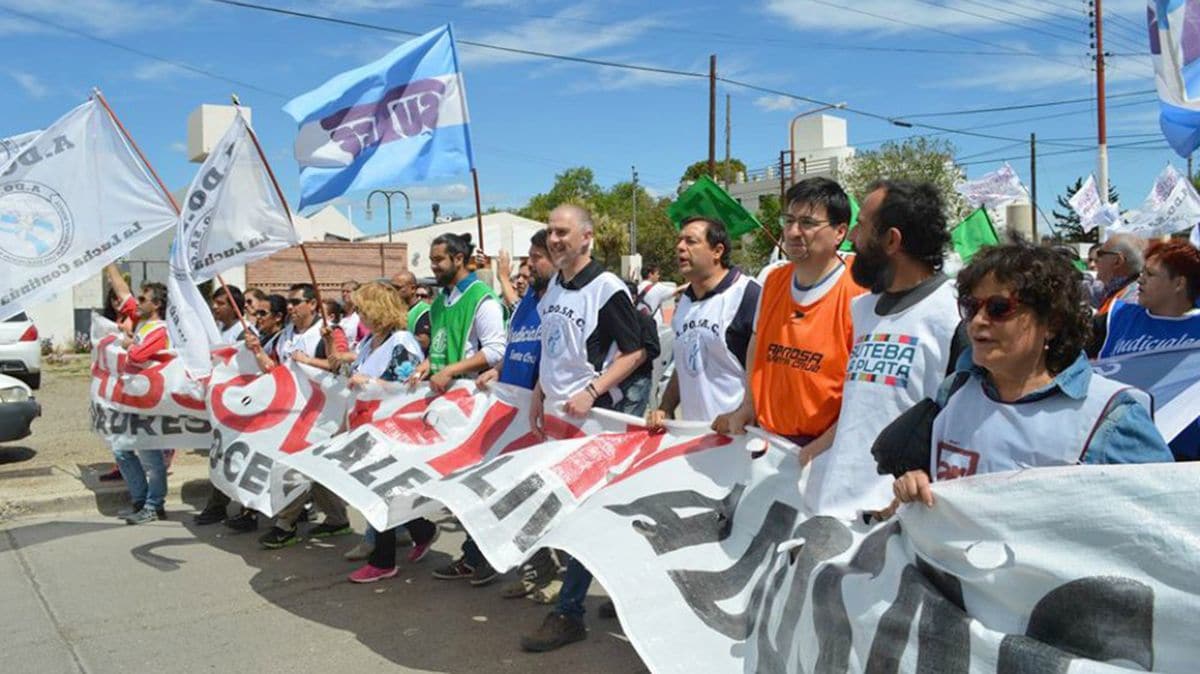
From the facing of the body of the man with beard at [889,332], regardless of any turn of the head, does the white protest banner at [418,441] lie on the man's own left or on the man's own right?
on the man's own right

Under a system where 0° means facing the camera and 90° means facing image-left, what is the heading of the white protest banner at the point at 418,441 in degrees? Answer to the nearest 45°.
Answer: approximately 45°

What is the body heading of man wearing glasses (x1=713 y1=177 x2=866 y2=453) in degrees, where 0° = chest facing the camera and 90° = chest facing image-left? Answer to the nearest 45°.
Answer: approximately 45°

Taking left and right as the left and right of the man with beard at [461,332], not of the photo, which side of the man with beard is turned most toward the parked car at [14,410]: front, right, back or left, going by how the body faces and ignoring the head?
right

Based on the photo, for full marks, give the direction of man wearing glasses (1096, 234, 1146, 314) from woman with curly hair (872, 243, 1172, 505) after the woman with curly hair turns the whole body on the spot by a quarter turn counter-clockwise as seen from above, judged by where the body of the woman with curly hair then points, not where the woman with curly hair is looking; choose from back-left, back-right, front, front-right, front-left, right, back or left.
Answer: back-left

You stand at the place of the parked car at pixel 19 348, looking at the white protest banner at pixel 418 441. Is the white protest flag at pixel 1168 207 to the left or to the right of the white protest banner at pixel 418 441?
left

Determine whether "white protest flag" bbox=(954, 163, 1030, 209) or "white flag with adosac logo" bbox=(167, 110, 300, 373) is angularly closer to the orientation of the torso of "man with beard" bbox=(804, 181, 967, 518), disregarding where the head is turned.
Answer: the white flag with adosac logo

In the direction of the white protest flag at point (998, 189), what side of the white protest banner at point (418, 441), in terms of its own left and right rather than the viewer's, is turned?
back
